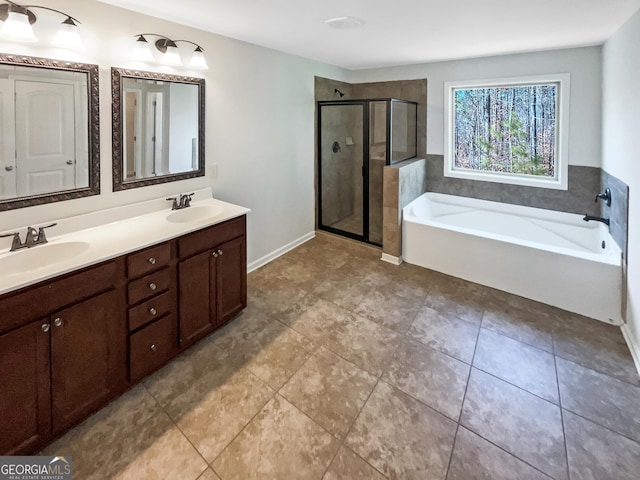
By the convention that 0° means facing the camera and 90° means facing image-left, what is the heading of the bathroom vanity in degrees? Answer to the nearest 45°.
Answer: approximately 315°

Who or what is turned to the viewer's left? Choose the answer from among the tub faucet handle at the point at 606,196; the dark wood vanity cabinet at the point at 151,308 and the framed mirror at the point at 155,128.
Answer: the tub faucet handle

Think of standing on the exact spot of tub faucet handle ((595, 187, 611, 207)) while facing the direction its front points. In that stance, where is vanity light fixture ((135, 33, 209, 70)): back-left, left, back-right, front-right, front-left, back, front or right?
front-left
